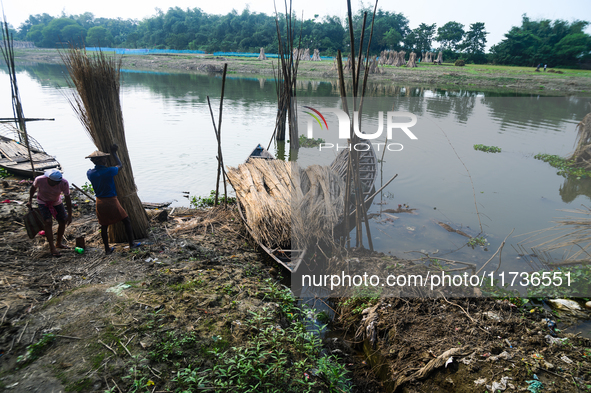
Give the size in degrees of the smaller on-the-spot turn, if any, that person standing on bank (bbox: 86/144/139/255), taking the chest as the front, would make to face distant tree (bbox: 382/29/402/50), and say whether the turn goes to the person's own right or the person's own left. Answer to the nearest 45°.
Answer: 0° — they already face it

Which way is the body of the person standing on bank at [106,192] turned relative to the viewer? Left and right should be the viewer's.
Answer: facing away from the viewer and to the right of the viewer

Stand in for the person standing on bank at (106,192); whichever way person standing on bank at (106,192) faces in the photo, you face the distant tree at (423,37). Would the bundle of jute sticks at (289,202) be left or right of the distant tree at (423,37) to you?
right

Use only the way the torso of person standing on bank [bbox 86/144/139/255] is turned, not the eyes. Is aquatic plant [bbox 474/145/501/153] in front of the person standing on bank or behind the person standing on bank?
in front
